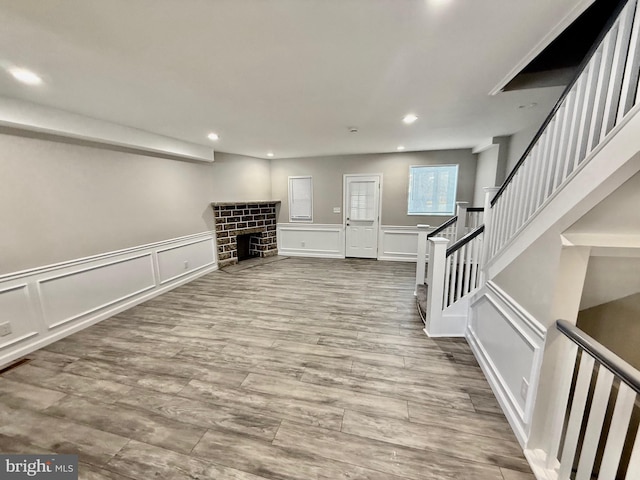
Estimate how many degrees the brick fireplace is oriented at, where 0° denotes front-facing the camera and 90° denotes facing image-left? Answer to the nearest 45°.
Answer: approximately 315°

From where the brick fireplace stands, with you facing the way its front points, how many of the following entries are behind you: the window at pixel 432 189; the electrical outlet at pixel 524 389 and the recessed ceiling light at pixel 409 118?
0

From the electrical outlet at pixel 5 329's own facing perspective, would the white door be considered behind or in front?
in front

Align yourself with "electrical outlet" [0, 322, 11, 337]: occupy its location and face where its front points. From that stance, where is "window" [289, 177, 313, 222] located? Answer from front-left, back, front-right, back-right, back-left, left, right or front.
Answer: front-left

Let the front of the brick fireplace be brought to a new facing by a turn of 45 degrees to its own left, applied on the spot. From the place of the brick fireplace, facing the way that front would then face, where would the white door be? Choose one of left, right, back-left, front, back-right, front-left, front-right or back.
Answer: front

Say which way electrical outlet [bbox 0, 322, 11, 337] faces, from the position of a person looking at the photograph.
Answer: facing the viewer and to the right of the viewer

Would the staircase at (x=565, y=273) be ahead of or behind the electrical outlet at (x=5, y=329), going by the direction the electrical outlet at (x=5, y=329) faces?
ahead

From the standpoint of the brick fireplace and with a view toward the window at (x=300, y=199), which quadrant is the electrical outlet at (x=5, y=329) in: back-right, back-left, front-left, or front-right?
back-right

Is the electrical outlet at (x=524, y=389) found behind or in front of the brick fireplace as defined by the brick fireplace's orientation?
in front

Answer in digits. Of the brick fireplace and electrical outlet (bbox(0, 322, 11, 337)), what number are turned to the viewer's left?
0
